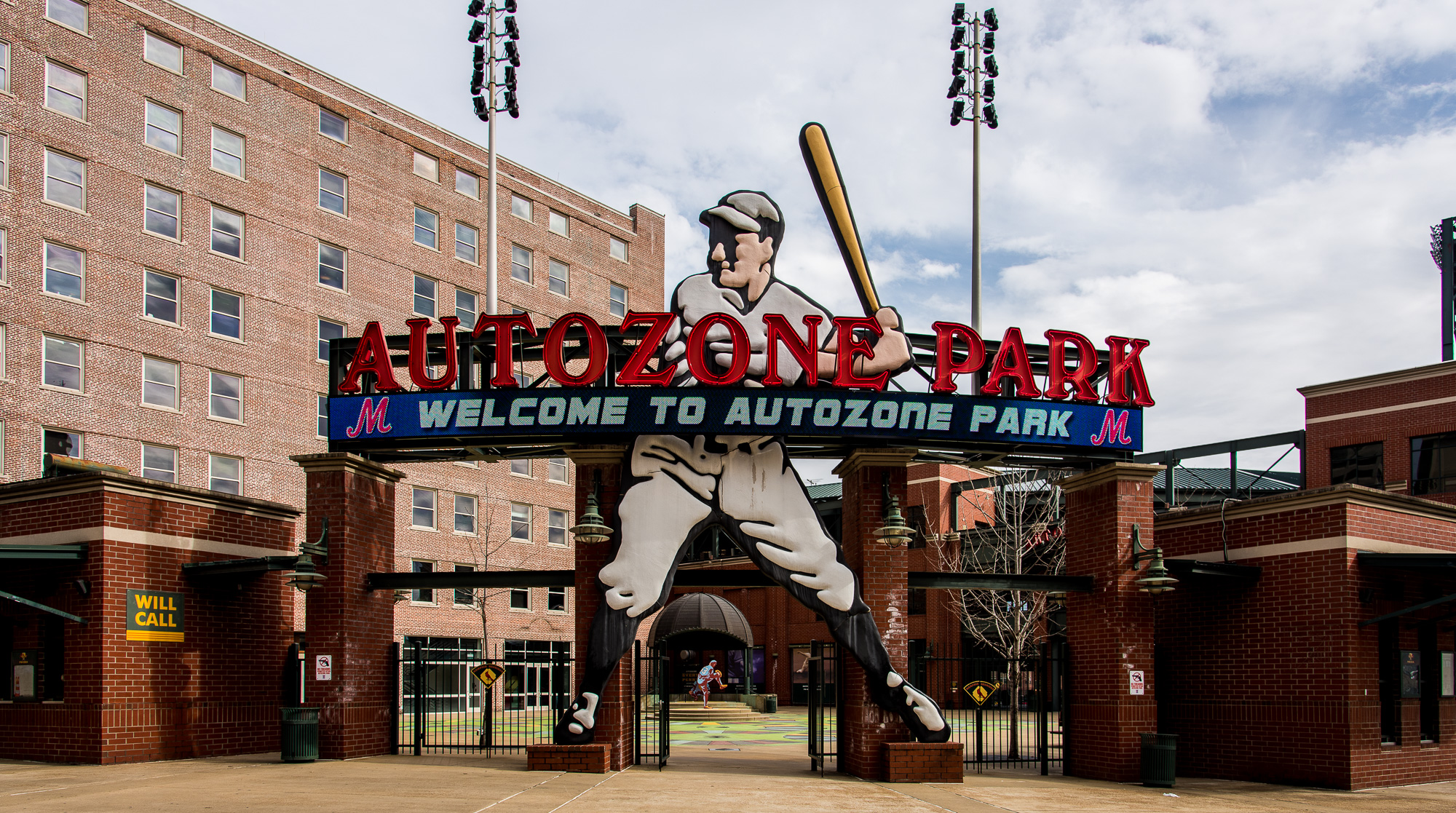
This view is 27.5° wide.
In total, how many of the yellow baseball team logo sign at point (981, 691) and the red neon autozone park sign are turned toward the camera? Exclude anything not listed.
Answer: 2

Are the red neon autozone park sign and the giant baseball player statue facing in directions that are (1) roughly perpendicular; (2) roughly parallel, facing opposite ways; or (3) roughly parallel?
roughly parallel

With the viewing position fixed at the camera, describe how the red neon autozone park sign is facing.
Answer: facing the viewer

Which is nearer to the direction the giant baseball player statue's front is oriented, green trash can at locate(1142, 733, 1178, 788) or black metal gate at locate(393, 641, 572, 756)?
the green trash can

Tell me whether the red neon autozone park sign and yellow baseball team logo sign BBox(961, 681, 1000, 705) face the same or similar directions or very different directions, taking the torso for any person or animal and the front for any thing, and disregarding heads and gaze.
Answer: same or similar directions

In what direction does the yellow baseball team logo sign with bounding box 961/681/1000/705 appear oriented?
toward the camera

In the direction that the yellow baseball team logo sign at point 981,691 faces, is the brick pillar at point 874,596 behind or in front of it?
in front

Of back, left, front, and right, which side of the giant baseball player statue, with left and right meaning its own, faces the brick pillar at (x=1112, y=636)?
left

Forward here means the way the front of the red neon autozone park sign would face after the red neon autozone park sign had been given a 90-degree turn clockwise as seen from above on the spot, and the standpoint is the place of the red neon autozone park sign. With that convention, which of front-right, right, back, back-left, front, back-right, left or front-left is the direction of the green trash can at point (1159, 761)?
back

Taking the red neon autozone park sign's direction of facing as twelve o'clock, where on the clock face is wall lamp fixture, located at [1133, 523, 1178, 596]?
The wall lamp fixture is roughly at 9 o'clock from the red neon autozone park sign.

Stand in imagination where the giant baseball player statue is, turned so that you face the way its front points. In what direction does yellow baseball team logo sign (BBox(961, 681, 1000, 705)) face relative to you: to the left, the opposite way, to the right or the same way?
the same way

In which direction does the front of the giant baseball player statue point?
toward the camera
